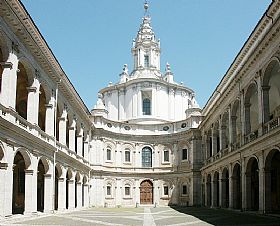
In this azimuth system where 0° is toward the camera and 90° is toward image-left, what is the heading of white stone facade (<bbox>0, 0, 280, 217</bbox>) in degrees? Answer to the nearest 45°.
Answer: approximately 0°
